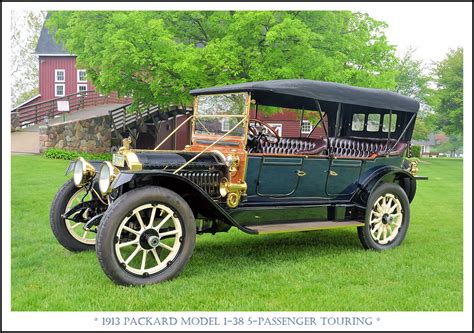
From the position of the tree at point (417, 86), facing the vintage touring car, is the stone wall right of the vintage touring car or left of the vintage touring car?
right

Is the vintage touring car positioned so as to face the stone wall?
no

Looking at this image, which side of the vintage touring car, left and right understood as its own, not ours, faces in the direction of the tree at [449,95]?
back

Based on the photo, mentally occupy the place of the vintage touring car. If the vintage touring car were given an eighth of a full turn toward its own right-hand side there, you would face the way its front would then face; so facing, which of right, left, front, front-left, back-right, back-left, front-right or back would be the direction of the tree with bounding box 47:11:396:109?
right

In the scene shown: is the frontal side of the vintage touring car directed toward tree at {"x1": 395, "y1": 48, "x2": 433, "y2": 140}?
no

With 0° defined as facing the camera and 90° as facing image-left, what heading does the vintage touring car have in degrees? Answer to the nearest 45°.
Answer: approximately 45°
